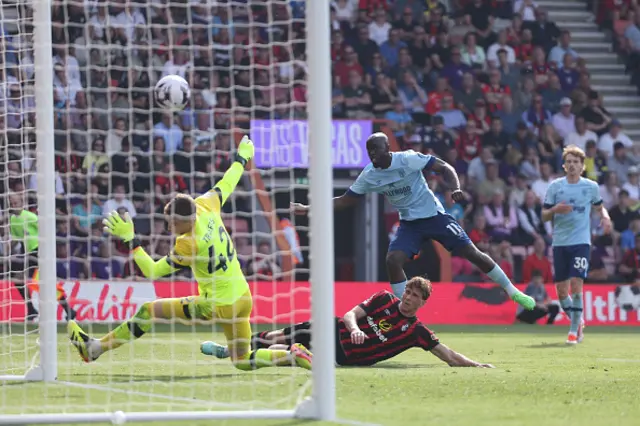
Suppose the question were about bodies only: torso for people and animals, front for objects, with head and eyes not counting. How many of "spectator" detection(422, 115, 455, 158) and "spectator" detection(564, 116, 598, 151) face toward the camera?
2

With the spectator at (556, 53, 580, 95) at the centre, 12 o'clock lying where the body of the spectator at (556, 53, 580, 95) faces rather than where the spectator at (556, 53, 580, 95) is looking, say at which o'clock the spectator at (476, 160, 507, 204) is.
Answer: the spectator at (476, 160, 507, 204) is roughly at 1 o'clock from the spectator at (556, 53, 580, 95).

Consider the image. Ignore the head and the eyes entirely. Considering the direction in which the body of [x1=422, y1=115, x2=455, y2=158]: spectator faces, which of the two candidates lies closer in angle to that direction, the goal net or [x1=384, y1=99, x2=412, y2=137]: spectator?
the goal net

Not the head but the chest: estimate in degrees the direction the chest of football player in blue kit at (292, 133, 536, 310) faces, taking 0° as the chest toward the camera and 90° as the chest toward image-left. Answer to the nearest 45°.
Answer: approximately 45°

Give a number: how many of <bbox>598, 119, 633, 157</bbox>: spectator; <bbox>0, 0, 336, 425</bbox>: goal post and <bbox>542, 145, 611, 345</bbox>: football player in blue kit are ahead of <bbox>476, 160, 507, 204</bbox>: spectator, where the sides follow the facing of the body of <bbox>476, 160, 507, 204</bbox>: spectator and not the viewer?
2

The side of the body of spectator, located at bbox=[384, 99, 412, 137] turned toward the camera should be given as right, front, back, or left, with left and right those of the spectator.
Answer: front

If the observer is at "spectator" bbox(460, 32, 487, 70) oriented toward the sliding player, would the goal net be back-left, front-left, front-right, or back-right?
front-right

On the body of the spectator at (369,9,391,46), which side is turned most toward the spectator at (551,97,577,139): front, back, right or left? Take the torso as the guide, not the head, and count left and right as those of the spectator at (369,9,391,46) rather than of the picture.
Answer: left

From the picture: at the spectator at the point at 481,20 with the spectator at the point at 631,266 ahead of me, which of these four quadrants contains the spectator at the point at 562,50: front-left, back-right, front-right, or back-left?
front-left

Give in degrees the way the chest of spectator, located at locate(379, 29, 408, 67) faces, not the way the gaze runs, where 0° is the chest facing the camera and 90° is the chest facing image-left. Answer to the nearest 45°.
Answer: approximately 0°

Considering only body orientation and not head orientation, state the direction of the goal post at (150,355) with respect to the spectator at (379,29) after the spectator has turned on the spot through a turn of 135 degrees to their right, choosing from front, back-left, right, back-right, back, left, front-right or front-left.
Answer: back-left

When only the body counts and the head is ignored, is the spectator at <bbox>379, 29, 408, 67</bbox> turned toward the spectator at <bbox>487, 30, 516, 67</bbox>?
no

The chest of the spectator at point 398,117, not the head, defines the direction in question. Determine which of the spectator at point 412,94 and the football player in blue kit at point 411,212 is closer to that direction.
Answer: the football player in blue kit

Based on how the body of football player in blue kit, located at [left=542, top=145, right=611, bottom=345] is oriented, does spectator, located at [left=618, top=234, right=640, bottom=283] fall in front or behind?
behind

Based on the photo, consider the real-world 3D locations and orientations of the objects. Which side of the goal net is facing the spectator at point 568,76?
front

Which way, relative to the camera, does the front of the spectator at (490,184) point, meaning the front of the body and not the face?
toward the camera
